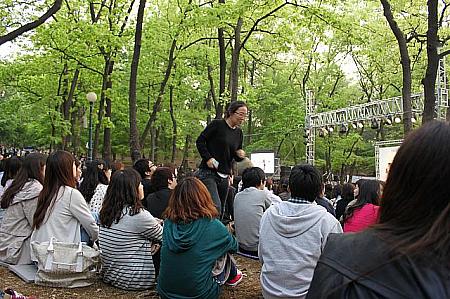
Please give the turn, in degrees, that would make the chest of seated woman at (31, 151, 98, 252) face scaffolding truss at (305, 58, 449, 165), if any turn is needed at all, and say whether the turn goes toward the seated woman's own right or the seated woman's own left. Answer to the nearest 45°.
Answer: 0° — they already face it

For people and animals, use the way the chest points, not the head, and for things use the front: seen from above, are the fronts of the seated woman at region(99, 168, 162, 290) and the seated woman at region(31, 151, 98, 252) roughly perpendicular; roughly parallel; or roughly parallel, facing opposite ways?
roughly parallel

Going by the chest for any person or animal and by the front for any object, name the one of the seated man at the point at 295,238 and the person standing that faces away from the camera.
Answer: the seated man

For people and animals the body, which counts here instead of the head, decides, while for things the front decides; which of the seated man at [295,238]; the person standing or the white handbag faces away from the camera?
the seated man

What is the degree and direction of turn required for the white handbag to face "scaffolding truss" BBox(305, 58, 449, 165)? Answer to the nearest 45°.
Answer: approximately 135° to its left

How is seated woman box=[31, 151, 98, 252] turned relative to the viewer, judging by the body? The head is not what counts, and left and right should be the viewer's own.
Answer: facing away from the viewer and to the right of the viewer

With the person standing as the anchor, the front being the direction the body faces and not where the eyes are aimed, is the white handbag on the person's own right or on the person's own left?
on the person's own right

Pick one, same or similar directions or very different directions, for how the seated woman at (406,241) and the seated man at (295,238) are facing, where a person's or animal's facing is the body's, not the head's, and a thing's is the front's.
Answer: same or similar directions

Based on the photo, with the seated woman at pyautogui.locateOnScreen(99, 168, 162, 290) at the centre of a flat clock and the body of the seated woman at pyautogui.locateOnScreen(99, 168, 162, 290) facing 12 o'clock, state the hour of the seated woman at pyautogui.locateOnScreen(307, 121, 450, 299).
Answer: the seated woman at pyautogui.locateOnScreen(307, 121, 450, 299) is roughly at 4 o'clock from the seated woman at pyautogui.locateOnScreen(99, 168, 162, 290).

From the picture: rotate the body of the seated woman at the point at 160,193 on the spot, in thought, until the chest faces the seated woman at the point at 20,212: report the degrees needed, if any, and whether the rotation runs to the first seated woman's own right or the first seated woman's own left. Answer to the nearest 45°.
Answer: approximately 135° to the first seated woman's own left

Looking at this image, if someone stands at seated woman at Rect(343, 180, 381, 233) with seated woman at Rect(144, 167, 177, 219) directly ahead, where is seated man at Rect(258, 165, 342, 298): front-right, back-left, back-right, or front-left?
front-left

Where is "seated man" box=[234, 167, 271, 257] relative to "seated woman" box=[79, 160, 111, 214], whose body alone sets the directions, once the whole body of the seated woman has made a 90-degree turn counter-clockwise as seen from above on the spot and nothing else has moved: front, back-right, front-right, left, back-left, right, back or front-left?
back

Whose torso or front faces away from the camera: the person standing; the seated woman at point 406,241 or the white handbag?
the seated woman

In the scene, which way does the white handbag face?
toward the camera

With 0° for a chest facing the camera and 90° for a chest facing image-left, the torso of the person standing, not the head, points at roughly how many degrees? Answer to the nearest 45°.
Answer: approximately 315°

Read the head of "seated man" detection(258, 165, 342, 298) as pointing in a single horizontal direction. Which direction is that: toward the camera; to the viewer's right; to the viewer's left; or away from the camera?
away from the camera

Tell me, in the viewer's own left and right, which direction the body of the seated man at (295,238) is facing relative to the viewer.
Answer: facing away from the viewer

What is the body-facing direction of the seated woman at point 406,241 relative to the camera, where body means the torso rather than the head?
away from the camera
